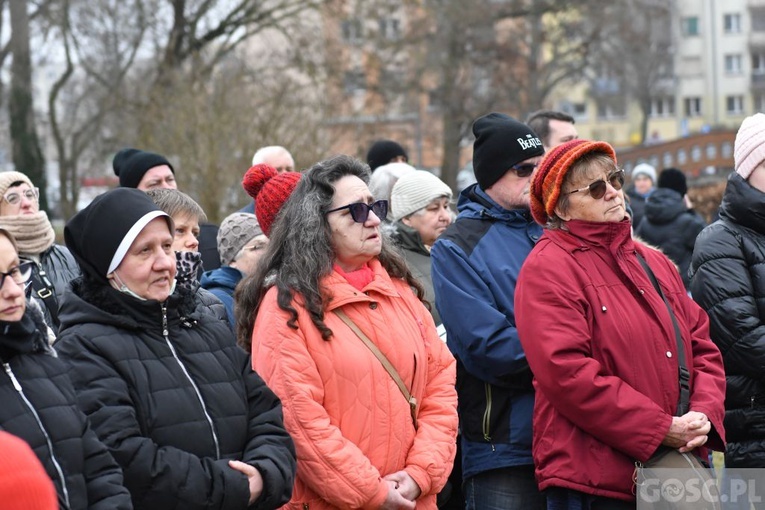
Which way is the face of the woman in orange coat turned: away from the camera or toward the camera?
toward the camera

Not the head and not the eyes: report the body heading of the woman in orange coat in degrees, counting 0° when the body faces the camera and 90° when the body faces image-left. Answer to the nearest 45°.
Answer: approximately 315°

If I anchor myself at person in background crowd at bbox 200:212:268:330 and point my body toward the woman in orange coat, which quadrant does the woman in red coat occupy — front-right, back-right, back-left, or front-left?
front-left

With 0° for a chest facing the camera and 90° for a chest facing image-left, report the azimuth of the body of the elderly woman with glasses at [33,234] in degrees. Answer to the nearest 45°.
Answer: approximately 315°

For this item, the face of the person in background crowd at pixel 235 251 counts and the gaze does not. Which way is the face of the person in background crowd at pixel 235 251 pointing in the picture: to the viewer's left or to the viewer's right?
to the viewer's right

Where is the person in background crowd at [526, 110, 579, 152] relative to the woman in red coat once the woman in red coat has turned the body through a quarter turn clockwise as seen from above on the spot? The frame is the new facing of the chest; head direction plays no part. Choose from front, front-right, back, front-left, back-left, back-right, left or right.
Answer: back-right
